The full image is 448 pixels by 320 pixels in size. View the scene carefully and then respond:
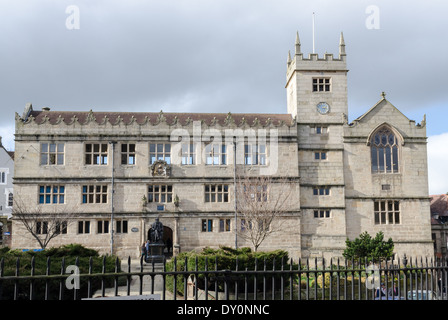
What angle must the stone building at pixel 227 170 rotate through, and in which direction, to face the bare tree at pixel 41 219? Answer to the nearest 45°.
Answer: approximately 90° to its right

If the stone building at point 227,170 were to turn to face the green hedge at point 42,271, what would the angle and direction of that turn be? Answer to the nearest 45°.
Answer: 0° — it already faces it

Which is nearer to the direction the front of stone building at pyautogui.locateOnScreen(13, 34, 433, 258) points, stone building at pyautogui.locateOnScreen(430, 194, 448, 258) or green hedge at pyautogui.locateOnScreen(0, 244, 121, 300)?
the green hedge

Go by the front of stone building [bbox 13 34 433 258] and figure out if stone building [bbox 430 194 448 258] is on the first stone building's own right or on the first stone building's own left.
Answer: on the first stone building's own left

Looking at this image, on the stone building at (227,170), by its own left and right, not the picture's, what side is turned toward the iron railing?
front

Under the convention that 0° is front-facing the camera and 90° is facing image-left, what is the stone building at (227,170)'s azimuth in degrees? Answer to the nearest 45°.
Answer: approximately 0°
